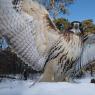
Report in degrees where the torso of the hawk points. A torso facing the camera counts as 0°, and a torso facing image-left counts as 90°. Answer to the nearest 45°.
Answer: approximately 315°
